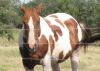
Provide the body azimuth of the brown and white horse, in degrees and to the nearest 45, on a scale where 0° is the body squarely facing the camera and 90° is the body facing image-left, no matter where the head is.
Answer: approximately 45°
